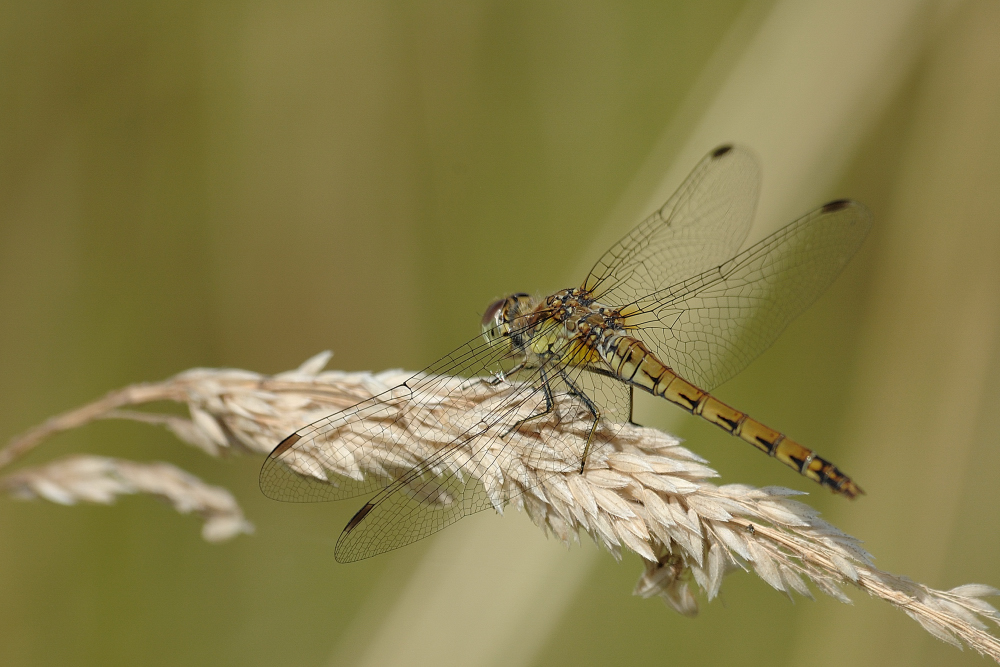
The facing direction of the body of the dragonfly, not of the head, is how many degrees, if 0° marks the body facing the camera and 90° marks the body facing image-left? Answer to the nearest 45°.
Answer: approximately 135°
